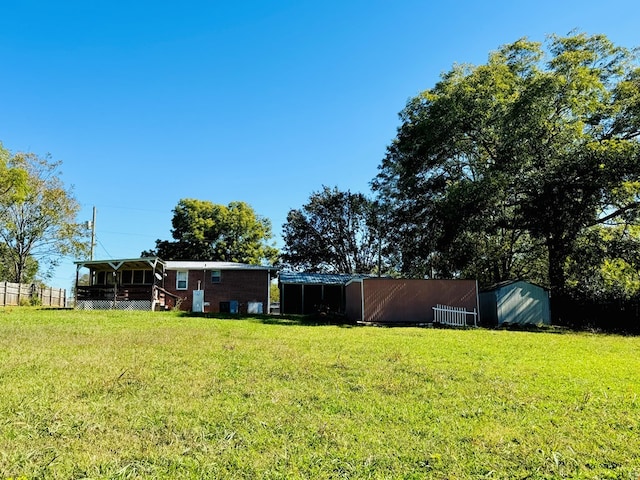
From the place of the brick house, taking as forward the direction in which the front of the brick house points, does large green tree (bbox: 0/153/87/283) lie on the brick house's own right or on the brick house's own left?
on the brick house's own left

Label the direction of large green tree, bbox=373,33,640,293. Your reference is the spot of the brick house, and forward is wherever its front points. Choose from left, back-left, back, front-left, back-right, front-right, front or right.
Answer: back-right

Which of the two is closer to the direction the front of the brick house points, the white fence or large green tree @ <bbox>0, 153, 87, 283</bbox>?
the large green tree

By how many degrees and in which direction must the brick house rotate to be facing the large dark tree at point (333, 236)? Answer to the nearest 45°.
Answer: approximately 45° to its right

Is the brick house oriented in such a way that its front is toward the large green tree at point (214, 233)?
yes

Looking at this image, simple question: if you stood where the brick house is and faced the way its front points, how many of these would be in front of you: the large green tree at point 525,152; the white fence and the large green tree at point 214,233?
1

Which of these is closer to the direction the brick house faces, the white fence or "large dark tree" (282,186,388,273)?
the large dark tree

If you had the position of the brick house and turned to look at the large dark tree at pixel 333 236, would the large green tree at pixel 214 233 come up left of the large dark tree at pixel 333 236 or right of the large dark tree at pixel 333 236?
left

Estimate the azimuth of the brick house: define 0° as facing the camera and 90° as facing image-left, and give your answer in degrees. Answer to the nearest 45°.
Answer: approximately 180°

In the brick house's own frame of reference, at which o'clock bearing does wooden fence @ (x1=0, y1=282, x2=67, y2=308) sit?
The wooden fence is roughly at 10 o'clock from the brick house.

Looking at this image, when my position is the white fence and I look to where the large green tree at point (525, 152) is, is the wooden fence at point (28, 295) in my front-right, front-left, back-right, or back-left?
back-left
